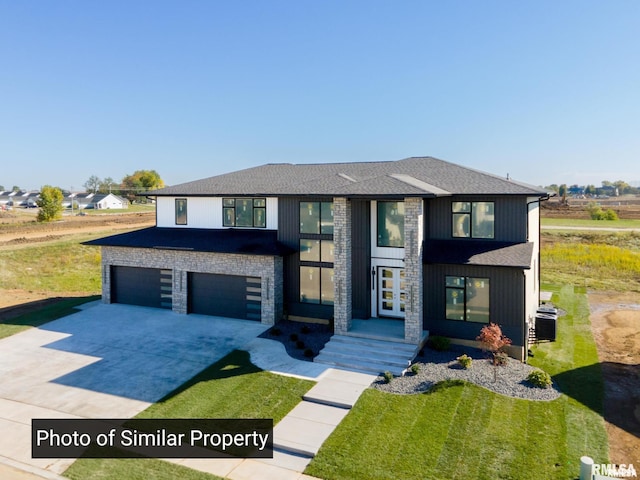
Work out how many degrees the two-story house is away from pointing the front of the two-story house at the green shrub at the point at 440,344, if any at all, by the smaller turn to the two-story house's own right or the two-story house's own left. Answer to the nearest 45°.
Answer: approximately 90° to the two-story house's own left

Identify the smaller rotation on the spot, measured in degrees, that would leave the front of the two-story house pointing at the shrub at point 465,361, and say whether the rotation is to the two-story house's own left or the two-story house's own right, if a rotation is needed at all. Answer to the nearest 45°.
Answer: approximately 90° to the two-story house's own left

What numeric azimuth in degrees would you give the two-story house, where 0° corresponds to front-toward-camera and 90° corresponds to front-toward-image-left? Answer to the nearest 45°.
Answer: approximately 45°

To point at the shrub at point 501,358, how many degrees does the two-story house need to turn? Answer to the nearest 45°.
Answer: approximately 90° to its left
